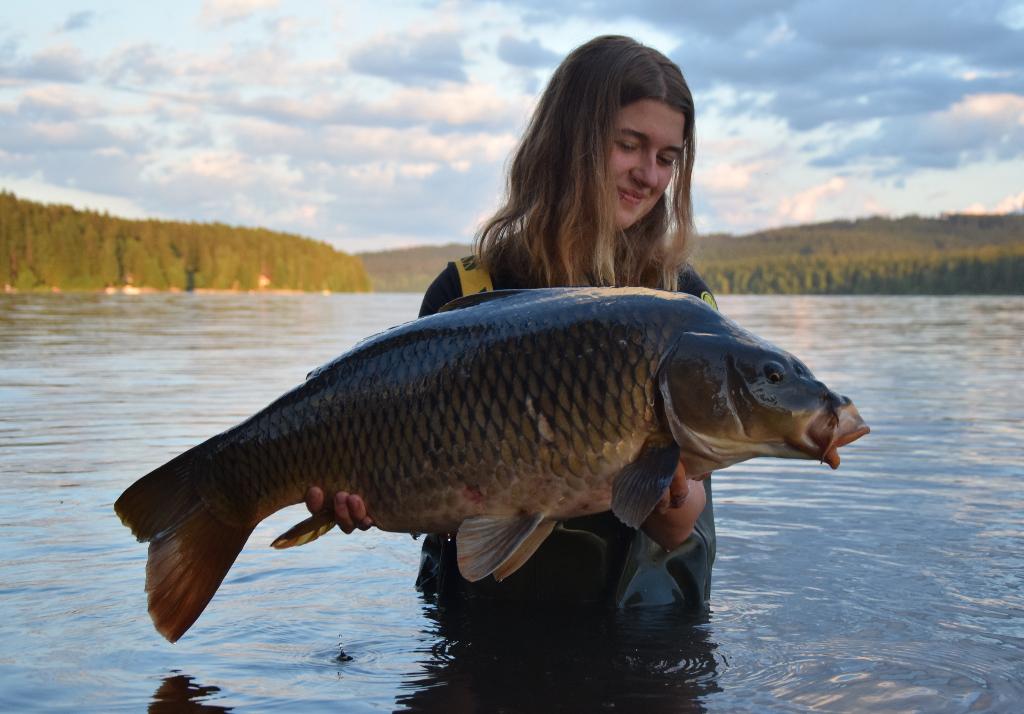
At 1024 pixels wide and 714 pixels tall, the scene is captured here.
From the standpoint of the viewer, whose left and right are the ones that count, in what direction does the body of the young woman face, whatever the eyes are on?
facing the viewer

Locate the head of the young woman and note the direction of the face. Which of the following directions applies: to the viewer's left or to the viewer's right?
to the viewer's right
